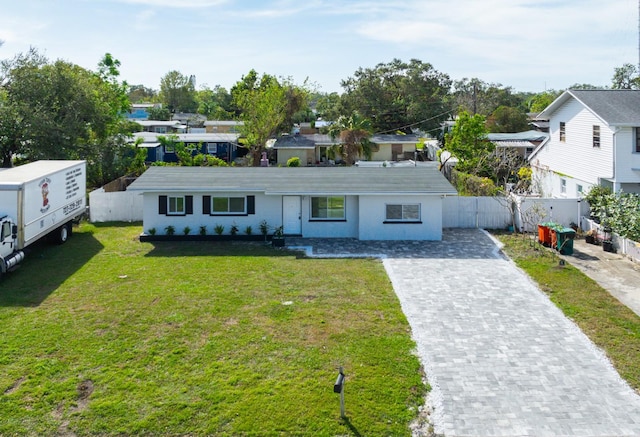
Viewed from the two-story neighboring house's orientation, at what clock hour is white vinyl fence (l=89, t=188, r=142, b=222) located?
The white vinyl fence is roughly at 4 o'clock from the two-story neighboring house.

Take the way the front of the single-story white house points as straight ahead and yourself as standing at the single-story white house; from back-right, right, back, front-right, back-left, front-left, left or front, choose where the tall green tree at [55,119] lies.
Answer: back-right

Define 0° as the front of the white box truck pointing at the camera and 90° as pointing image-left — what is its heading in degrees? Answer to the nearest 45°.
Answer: approximately 45°

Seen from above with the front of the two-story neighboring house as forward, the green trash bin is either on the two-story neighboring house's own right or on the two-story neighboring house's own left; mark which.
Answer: on the two-story neighboring house's own right

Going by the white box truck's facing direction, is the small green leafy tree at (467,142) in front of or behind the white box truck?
behind

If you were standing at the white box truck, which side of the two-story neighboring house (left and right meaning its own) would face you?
right

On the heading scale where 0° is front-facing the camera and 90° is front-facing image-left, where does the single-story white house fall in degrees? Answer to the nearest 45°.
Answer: approximately 0°

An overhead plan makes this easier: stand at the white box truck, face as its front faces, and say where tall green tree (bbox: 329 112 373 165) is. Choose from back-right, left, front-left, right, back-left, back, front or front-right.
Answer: back

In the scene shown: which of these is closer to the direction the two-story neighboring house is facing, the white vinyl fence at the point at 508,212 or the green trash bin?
the green trash bin
